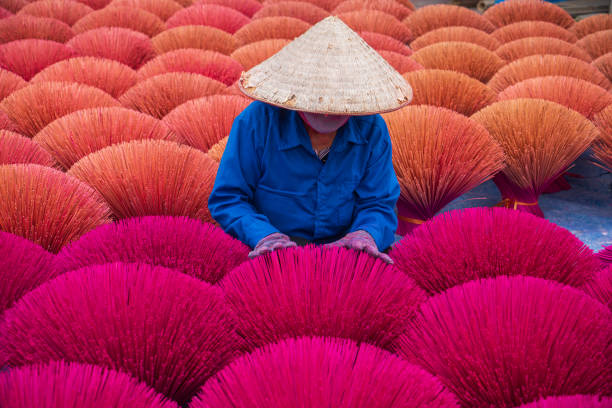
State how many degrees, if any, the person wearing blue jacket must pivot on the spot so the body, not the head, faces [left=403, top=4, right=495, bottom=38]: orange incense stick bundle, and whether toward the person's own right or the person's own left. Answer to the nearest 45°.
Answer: approximately 180°

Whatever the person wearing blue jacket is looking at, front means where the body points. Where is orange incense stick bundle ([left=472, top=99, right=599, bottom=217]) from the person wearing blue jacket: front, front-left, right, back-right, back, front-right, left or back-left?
back-left

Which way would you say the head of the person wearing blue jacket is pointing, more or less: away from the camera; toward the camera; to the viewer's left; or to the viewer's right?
toward the camera

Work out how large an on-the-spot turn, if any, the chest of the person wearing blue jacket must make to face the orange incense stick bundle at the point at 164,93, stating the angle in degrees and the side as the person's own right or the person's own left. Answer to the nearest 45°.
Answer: approximately 135° to the person's own right

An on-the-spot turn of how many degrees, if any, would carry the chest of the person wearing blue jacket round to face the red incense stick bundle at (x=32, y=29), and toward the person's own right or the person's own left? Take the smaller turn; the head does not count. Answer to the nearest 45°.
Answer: approximately 135° to the person's own right

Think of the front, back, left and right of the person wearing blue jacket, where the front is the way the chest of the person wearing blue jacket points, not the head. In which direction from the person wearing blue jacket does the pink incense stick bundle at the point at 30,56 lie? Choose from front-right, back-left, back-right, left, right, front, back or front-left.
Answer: back-right

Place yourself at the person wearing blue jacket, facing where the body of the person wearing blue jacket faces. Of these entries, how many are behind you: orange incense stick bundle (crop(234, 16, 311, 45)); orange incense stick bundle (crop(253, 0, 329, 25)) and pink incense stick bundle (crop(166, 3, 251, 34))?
3

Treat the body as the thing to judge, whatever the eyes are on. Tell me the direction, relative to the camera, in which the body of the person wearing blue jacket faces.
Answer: toward the camera

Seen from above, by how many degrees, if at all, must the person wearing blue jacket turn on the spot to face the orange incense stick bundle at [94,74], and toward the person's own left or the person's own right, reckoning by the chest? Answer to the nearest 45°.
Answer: approximately 135° to the person's own right

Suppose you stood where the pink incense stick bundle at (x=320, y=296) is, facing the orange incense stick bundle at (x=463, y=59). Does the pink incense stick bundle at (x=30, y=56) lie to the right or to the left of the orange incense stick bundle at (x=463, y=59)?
left

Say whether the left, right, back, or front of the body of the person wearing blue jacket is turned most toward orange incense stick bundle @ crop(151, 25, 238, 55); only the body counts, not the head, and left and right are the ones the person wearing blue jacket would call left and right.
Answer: back
